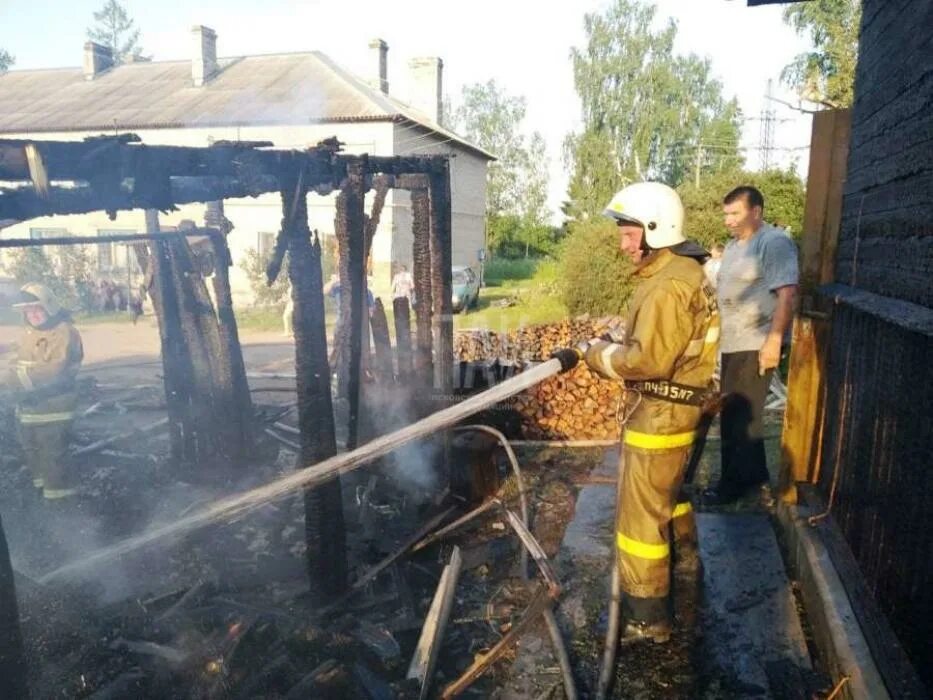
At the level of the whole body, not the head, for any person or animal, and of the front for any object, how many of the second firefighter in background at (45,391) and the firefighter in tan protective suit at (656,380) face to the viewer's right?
0

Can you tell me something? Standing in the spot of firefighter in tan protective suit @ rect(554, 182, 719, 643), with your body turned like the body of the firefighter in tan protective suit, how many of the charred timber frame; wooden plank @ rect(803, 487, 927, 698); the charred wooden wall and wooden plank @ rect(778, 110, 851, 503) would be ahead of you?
1

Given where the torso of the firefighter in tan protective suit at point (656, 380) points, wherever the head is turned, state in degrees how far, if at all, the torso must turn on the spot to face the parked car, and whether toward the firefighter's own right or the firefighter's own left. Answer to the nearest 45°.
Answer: approximately 90° to the firefighter's own right

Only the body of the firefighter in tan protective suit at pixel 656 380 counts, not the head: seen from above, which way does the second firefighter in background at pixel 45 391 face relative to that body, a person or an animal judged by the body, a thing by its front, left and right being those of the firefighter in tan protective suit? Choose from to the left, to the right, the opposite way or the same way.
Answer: to the left

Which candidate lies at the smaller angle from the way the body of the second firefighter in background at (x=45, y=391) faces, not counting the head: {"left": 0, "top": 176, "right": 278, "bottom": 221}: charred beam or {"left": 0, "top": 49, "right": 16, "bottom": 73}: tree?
the charred beam

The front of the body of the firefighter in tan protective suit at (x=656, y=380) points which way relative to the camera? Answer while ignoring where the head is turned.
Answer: to the viewer's left

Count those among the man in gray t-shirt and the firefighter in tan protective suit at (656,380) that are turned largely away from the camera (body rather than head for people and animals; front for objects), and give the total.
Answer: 0

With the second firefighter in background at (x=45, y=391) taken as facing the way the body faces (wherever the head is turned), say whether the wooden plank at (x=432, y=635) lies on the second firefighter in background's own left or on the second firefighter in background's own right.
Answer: on the second firefighter in background's own left

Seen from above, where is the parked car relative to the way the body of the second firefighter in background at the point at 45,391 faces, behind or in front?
behind

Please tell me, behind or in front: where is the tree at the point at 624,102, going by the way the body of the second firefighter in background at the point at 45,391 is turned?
behind

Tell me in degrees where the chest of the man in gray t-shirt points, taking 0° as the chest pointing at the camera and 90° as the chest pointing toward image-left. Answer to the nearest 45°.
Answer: approximately 45°

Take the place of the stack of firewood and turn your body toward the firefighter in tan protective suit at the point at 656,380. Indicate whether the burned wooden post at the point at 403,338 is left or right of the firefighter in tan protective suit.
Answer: right

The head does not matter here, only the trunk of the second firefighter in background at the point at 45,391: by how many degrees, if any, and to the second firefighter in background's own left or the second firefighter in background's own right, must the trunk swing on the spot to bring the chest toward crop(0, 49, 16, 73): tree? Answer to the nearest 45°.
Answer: approximately 135° to the second firefighter in background's own right

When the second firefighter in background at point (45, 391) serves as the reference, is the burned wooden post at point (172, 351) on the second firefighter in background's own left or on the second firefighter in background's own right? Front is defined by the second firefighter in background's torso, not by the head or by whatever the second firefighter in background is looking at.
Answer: on the second firefighter in background's own left

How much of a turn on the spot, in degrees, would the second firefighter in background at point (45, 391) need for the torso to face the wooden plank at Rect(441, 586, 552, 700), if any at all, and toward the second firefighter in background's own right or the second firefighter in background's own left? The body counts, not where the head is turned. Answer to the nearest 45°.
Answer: approximately 45° to the second firefighter in background's own left

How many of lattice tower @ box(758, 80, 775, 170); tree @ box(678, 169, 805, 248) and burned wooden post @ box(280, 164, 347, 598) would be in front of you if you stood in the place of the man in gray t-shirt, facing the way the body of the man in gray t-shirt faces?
1

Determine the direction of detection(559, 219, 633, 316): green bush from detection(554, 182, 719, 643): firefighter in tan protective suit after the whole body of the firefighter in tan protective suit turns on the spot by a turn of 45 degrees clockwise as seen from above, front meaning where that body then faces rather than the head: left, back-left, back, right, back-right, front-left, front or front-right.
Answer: front-right

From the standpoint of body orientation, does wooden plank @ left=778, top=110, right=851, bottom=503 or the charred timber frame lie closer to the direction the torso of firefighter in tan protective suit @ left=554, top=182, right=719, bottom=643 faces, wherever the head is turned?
the charred timber frame
